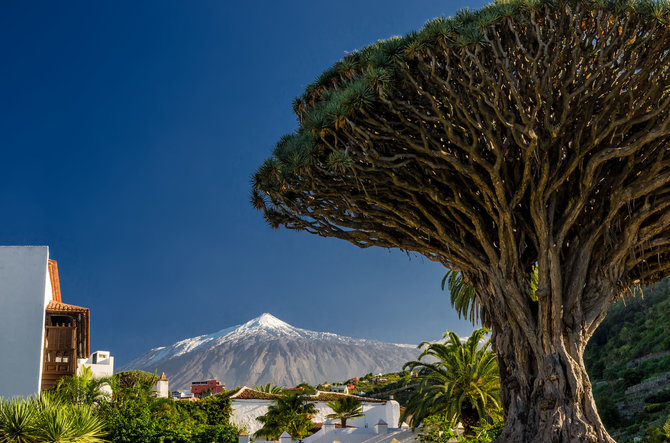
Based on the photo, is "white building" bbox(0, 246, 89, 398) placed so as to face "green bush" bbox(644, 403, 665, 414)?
yes

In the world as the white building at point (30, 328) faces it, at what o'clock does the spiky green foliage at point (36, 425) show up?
The spiky green foliage is roughly at 3 o'clock from the white building.

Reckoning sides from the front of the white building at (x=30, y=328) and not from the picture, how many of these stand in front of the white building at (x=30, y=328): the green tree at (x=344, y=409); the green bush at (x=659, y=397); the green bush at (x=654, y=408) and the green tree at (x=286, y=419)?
4

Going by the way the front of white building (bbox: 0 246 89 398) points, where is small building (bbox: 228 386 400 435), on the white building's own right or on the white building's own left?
on the white building's own left

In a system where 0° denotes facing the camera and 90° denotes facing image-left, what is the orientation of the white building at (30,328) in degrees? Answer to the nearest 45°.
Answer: approximately 270°
